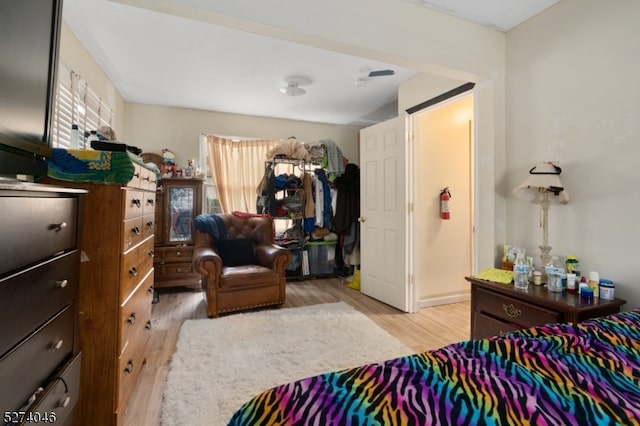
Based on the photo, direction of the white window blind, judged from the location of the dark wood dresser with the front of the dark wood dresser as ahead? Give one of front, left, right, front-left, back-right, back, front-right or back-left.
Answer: back-left

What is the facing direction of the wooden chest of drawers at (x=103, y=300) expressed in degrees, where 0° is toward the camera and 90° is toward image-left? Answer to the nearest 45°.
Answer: approximately 315°

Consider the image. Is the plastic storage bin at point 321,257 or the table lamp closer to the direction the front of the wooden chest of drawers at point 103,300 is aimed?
the table lamp

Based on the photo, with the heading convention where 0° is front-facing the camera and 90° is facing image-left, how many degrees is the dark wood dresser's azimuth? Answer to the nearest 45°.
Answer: approximately 315°

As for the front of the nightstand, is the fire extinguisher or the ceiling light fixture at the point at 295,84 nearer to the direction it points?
the ceiling light fixture

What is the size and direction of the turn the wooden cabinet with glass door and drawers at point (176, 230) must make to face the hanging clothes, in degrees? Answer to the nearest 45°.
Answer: approximately 90° to its left

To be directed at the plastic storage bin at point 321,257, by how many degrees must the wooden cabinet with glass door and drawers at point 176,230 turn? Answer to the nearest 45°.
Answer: approximately 90° to its left
